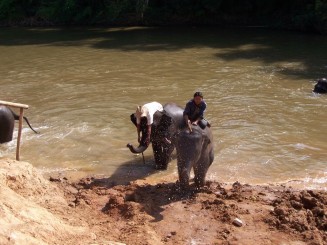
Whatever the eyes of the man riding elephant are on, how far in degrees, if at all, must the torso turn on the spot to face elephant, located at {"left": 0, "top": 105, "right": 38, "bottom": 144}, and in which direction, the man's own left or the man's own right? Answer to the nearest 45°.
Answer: approximately 135° to the man's own right

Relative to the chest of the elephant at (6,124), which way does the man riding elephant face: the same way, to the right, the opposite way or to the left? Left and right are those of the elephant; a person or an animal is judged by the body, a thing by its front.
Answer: to the left

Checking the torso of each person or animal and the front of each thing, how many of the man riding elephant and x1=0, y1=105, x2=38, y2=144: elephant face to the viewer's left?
1

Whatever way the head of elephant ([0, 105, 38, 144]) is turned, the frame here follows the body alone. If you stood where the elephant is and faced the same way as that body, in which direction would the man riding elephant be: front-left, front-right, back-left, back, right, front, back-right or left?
back-left

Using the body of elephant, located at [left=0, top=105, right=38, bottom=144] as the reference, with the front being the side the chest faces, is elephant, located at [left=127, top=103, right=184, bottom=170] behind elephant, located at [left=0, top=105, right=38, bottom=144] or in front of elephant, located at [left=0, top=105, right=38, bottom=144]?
behind

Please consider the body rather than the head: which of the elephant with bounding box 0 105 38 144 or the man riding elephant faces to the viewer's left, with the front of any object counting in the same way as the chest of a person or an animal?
the elephant

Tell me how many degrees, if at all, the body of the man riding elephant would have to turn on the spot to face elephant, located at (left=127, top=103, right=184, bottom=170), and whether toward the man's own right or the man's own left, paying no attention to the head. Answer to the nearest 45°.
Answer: approximately 135° to the man's own right

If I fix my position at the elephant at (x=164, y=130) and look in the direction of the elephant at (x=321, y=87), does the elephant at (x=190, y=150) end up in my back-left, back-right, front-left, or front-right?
back-right

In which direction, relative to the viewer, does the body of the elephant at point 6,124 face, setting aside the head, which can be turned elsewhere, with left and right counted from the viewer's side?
facing to the left of the viewer

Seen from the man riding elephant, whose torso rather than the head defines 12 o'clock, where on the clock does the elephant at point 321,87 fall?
The elephant is roughly at 7 o'clock from the man riding elephant.

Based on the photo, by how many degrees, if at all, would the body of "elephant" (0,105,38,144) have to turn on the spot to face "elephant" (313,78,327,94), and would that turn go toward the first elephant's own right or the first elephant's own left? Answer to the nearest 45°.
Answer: approximately 180°
